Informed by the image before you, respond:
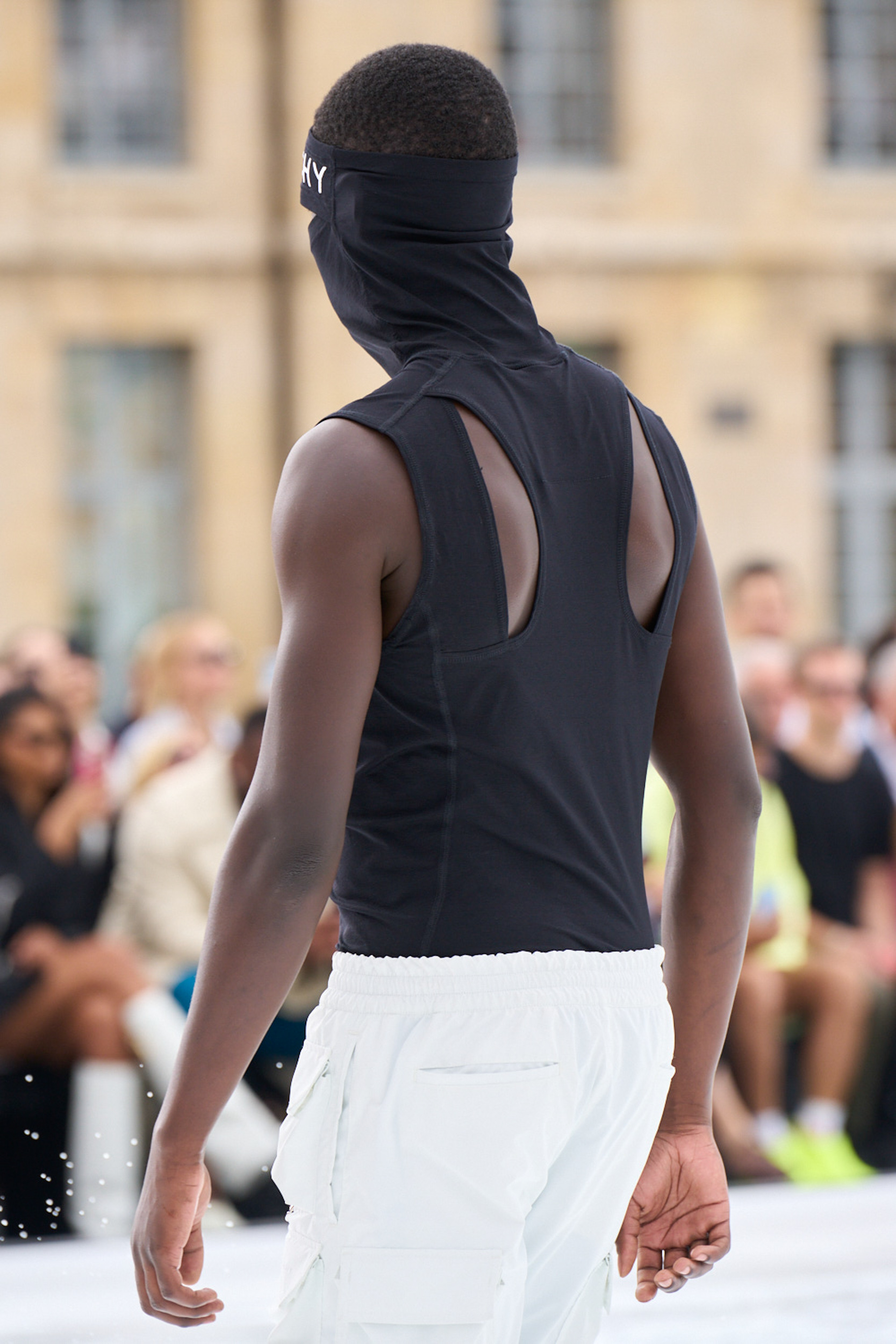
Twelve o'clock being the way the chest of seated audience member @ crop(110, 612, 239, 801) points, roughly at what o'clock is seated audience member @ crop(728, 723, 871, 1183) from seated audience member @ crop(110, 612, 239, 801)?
seated audience member @ crop(728, 723, 871, 1183) is roughly at 10 o'clock from seated audience member @ crop(110, 612, 239, 801).

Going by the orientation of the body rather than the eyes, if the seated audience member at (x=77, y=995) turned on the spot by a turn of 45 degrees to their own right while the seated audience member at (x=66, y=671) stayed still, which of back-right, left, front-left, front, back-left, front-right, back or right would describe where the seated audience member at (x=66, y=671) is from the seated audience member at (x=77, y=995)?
back

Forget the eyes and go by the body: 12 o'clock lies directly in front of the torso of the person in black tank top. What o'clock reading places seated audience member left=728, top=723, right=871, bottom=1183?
The seated audience member is roughly at 2 o'clock from the person in black tank top.

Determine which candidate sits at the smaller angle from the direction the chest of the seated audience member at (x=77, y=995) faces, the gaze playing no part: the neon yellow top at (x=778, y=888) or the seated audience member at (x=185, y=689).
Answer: the neon yellow top

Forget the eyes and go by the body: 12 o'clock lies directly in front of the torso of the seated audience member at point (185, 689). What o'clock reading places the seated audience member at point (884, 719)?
the seated audience member at point (884, 719) is roughly at 11 o'clock from the seated audience member at point (185, 689).

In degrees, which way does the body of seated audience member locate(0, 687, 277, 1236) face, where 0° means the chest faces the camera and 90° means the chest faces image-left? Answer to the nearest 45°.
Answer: approximately 315°

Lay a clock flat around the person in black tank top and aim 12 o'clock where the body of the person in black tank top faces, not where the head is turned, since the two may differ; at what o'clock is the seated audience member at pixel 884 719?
The seated audience member is roughly at 2 o'clock from the person in black tank top.

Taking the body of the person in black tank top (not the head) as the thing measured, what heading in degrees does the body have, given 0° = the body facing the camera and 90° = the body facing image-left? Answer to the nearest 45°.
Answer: approximately 135°

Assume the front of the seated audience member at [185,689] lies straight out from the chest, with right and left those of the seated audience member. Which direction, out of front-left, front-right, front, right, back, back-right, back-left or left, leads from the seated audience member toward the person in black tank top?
front-right

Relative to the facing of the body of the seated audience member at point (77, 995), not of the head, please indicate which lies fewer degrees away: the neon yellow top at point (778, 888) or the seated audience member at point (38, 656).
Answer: the neon yellow top
